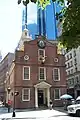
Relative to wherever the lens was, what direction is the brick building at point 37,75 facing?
facing the viewer

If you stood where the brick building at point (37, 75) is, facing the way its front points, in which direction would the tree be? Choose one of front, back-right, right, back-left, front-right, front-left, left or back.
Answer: front
